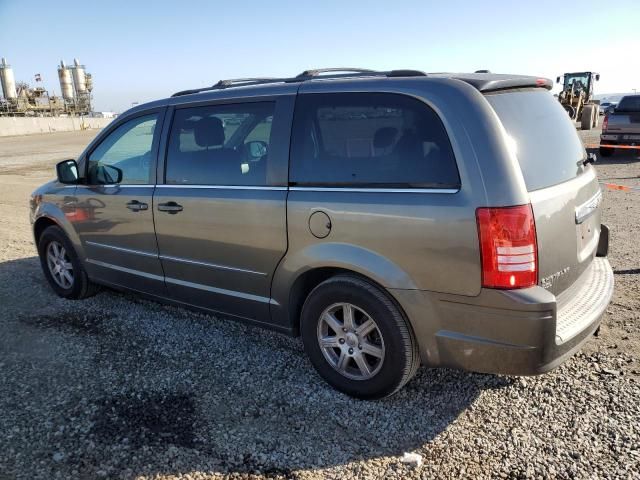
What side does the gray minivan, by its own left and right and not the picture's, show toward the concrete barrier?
front

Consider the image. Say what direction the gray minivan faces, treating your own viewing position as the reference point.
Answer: facing away from the viewer and to the left of the viewer
